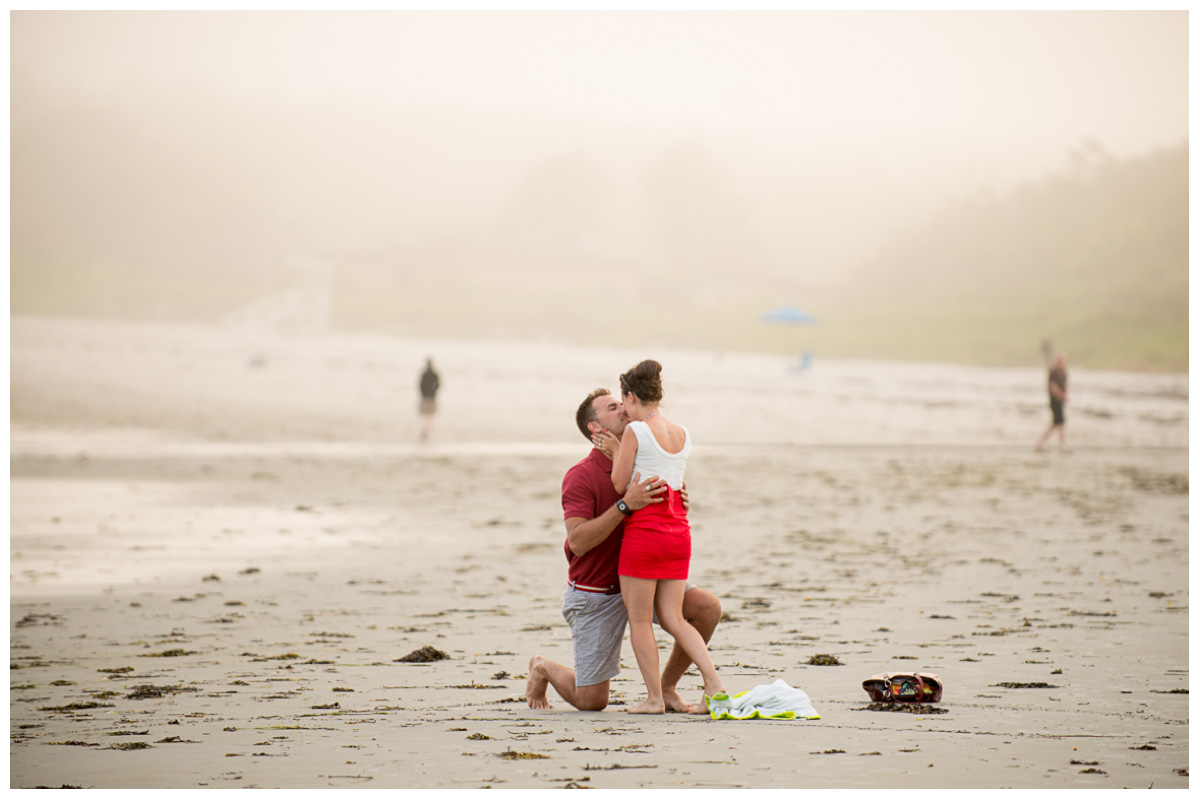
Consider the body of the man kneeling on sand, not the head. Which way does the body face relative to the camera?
to the viewer's right

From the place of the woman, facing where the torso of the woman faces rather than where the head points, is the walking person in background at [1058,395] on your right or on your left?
on your right

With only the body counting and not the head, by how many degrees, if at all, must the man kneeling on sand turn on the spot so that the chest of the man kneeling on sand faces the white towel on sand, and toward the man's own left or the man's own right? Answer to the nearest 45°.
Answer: approximately 45° to the man's own right

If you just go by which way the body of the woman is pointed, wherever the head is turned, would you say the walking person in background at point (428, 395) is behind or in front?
in front

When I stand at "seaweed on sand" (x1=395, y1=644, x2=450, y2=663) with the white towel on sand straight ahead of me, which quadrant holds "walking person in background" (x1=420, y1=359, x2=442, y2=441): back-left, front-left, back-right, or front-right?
back-left

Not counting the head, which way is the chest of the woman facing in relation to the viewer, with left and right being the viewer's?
facing away from the viewer and to the left of the viewer
